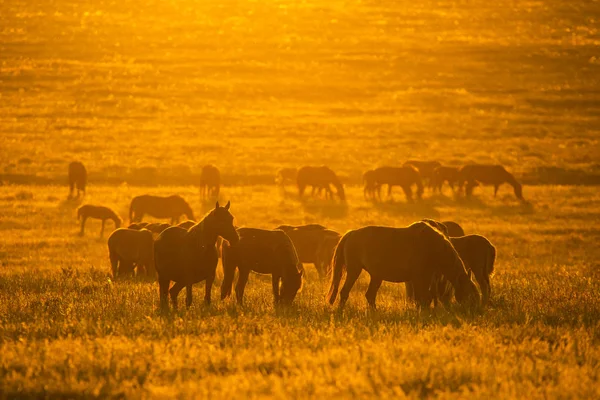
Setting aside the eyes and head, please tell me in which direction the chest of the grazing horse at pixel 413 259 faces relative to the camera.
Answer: to the viewer's right

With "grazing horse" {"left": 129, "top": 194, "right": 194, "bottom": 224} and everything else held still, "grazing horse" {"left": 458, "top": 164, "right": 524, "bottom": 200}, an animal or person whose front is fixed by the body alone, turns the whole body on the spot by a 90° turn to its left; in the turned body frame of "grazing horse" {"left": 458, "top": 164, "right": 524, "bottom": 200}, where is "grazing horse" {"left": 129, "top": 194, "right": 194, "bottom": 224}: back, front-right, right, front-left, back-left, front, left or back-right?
back-left

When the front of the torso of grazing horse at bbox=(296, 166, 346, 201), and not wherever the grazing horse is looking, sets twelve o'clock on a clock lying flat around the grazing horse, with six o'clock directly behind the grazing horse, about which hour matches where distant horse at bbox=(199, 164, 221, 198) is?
The distant horse is roughly at 6 o'clock from the grazing horse.

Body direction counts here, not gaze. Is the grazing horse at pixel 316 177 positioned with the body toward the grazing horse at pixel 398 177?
yes

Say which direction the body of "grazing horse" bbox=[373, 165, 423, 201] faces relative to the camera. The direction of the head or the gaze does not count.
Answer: to the viewer's right

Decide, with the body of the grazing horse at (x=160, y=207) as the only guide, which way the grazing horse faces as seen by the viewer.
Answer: to the viewer's right

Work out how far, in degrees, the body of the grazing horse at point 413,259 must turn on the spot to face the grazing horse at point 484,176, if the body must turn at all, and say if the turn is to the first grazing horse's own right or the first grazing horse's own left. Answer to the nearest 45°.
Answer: approximately 90° to the first grazing horse's own left

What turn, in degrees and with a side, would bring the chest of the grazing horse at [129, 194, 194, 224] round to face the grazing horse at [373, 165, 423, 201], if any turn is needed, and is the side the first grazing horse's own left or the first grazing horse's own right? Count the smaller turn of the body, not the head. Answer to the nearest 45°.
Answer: approximately 45° to the first grazing horse's own left

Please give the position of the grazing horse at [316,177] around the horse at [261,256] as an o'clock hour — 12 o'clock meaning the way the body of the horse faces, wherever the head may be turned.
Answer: The grazing horse is roughly at 9 o'clock from the horse.

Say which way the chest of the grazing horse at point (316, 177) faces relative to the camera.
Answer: to the viewer's right

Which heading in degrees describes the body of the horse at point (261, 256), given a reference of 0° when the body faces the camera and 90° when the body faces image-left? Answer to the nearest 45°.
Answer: approximately 270°

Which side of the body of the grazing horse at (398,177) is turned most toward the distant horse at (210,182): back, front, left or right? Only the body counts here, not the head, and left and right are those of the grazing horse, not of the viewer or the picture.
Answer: back

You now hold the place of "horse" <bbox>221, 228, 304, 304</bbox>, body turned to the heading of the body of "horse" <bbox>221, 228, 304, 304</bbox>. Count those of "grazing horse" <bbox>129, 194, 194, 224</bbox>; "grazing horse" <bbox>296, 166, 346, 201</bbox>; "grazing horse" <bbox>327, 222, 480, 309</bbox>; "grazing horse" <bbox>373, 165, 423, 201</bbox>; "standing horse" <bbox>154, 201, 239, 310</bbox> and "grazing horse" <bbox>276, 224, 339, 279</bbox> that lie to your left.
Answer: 4

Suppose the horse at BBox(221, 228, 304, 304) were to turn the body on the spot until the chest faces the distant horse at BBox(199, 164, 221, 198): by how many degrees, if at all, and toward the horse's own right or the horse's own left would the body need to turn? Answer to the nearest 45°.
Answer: approximately 90° to the horse's own left
